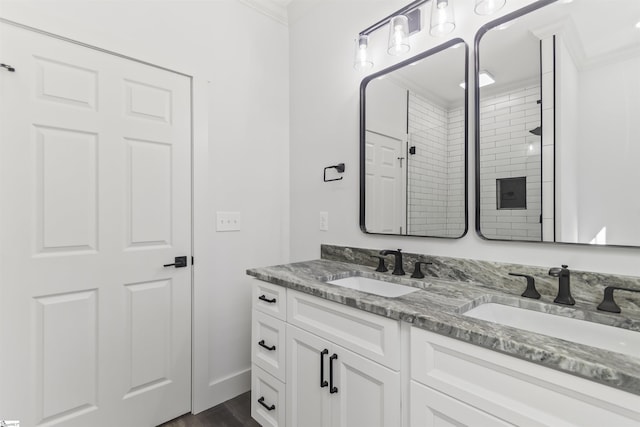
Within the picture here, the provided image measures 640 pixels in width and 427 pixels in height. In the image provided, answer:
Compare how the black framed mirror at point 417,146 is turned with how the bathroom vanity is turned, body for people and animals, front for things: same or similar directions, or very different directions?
same or similar directions

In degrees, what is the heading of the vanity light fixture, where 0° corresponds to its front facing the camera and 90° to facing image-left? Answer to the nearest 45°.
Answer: approximately 45°

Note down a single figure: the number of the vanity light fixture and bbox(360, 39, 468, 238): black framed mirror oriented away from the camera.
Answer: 0

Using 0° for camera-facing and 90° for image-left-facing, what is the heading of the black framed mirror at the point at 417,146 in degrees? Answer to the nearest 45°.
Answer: approximately 45°

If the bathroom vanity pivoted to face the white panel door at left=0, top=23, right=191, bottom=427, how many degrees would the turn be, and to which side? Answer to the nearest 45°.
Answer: approximately 45° to its right

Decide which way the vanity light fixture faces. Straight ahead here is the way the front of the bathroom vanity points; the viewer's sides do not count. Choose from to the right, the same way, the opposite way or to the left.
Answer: the same way

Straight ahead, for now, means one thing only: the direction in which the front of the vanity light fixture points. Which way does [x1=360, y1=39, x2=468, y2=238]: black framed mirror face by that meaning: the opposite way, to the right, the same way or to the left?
the same way

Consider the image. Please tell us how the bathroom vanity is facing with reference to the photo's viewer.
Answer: facing the viewer and to the left of the viewer

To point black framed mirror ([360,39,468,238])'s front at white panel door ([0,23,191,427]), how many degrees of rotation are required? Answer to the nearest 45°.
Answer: approximately 45° to its right
